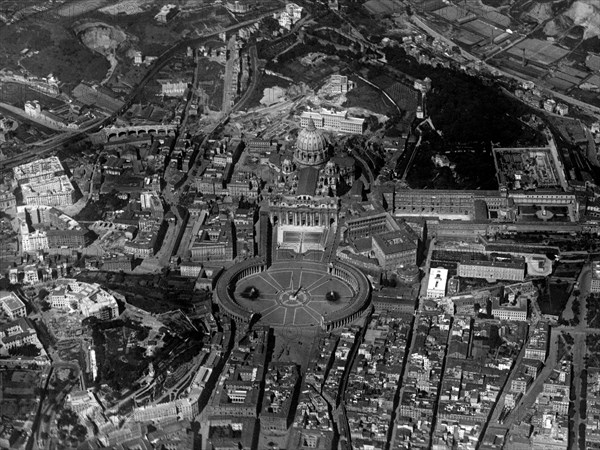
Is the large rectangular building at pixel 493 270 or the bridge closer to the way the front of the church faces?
the large rectangular building

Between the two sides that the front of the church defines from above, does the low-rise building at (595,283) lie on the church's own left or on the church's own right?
on the church's own left

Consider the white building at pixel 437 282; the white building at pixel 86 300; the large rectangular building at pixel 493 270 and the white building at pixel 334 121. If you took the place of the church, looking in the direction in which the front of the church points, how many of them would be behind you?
1

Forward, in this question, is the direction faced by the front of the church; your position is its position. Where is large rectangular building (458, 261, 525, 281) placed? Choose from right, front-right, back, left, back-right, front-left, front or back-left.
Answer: front-left

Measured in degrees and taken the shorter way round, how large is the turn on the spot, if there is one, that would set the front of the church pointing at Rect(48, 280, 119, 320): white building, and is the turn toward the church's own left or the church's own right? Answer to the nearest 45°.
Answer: approximately 45° to the church's own right

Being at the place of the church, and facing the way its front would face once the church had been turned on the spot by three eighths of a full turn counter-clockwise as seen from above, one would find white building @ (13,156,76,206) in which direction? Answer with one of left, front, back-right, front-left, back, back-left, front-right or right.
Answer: back-left

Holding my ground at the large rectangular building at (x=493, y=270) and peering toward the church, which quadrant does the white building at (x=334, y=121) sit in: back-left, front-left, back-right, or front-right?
front-right

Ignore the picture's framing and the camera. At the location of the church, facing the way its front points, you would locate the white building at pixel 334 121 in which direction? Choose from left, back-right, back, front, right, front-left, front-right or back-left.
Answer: back

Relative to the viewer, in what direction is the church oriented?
toward the camera

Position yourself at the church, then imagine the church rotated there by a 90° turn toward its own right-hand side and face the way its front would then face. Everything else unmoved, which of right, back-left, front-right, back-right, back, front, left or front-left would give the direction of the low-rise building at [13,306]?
front-left

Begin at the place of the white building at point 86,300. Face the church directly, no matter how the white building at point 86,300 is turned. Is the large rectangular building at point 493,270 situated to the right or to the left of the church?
right

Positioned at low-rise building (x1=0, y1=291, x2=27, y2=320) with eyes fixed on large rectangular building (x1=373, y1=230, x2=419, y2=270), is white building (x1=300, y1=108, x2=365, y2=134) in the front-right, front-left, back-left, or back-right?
front-left

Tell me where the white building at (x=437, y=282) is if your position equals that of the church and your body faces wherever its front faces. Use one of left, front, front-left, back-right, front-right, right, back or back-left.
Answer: front-left
